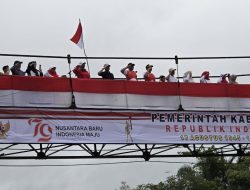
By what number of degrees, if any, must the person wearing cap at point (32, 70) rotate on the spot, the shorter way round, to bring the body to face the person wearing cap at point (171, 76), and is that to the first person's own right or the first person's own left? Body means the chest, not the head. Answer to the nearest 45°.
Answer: approximately 45° to the first person's own left

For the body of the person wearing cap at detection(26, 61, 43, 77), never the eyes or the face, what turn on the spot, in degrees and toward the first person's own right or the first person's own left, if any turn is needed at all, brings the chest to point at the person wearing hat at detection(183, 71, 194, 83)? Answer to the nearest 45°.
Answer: approximately 45° to the first person's own left

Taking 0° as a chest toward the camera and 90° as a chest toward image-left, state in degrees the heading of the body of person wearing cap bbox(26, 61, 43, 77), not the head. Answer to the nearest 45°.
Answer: approximately 315°
